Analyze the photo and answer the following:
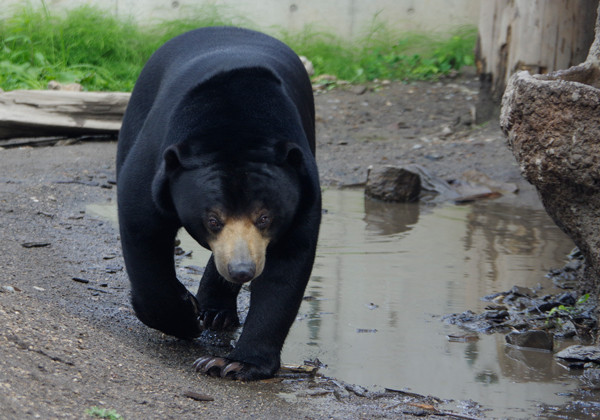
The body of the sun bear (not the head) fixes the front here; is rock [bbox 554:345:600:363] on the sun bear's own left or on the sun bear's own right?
on the sun bear's own left

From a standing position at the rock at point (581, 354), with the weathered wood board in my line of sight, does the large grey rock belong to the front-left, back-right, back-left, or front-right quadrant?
front-right

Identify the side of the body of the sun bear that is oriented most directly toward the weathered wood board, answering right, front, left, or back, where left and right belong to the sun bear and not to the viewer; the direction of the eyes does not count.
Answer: back

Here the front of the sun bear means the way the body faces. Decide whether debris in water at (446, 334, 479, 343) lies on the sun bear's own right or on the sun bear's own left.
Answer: on the sun bear's own left

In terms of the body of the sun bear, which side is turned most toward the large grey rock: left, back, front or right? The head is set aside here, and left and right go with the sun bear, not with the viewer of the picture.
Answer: left

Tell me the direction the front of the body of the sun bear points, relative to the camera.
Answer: toward the camera

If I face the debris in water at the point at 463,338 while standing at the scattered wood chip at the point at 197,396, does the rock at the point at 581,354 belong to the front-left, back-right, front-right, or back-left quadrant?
front-right

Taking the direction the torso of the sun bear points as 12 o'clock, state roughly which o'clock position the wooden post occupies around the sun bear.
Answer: The wooden post is roughly at 7 o'clock from the sun bear.

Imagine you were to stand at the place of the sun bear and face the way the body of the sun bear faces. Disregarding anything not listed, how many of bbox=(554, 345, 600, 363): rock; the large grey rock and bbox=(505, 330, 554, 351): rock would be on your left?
3
